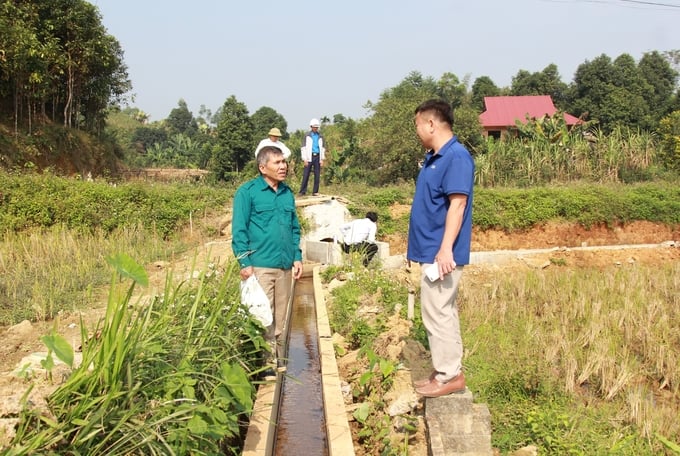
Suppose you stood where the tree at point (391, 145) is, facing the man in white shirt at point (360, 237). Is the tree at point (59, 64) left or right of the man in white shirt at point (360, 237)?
right

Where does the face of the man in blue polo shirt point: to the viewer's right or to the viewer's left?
to the viewer's left

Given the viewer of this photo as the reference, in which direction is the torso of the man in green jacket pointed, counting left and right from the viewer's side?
facing the viewer and to the right of the viewer

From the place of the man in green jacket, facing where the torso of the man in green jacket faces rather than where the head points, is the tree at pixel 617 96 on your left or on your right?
on your left

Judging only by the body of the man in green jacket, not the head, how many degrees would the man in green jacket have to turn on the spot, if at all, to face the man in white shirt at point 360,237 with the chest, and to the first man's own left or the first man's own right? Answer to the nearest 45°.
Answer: approximately 135° to the first man's own left

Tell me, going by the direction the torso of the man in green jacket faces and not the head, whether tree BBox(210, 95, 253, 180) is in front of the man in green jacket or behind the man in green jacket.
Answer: behind

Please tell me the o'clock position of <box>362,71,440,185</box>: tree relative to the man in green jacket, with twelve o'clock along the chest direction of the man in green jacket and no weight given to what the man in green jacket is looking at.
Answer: The tree is roughly at 8 o'clock from the man in green jacket.

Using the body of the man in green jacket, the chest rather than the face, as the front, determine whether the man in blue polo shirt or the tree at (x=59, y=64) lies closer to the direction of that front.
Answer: the man in blue polo shirt
